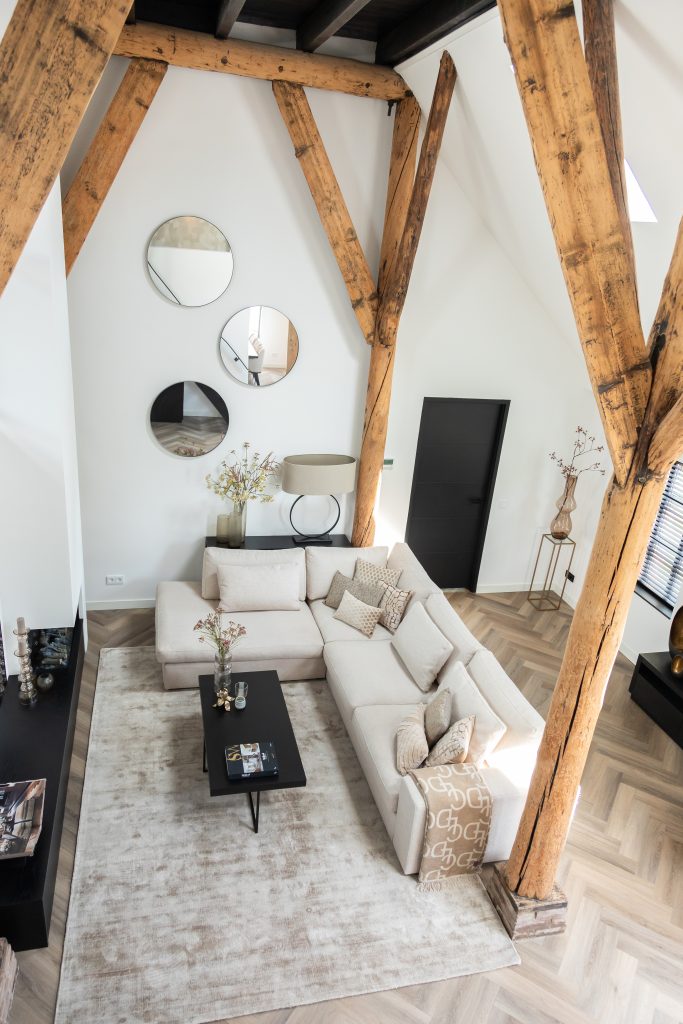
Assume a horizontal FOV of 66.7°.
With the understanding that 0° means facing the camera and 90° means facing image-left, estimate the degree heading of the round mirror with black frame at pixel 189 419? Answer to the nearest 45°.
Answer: approximately 0°

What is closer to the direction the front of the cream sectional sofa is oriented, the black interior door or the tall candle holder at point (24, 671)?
the tall candle holder

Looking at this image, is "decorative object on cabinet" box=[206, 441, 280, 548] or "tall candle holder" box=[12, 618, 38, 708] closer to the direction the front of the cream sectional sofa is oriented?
the tall candle holder

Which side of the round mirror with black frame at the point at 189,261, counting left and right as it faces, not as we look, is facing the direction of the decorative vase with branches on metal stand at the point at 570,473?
left

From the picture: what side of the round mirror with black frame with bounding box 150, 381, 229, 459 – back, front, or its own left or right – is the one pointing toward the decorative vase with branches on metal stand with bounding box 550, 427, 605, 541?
left

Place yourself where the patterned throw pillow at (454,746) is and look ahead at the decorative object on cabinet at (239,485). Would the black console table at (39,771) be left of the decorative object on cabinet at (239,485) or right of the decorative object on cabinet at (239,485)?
left
